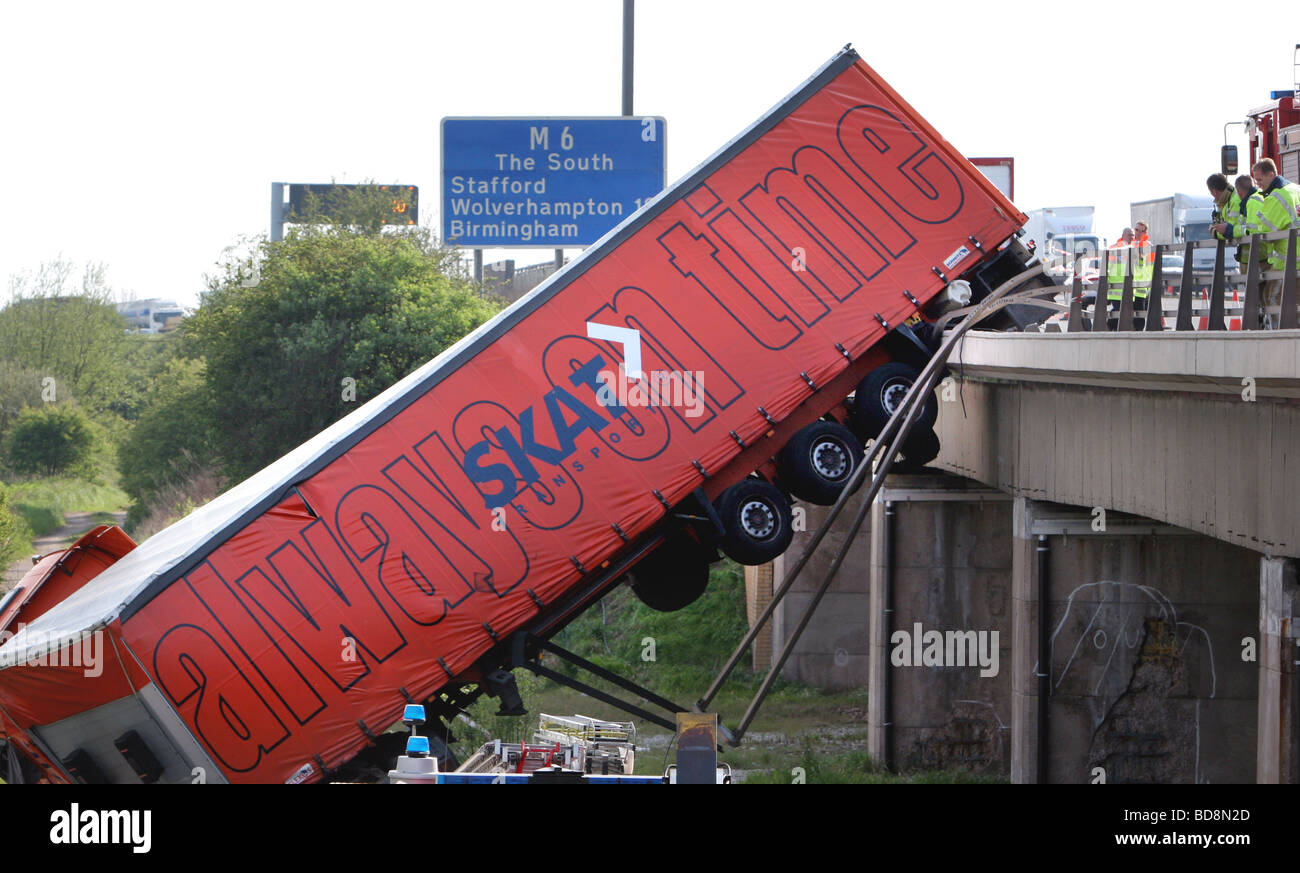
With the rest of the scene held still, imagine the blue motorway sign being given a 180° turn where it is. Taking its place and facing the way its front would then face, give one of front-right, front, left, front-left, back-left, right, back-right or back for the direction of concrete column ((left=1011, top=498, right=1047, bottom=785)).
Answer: back-right

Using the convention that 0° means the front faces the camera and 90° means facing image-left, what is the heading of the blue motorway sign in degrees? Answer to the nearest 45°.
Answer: approximately 0°

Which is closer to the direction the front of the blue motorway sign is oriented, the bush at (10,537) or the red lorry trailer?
the red lorry trailer

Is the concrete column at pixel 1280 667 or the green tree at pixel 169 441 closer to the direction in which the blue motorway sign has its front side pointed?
the concrete column

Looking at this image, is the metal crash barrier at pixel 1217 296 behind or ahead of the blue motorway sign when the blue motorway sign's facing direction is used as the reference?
ahead

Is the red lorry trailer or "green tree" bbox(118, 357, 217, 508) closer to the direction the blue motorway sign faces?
the red lorry trailer

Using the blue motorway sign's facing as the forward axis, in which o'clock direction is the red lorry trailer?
The red lorry trailer is roughly at 12 o'clock from the blue motorway sign.

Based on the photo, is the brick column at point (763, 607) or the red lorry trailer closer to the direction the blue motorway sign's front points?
the red lorry trailer
